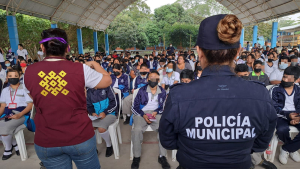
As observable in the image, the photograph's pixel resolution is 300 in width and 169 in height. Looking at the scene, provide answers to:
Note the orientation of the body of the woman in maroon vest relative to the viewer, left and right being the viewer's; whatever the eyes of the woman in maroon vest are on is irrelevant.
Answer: facing away from the viewer

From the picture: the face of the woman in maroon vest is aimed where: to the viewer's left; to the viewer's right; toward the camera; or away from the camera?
away from the camera

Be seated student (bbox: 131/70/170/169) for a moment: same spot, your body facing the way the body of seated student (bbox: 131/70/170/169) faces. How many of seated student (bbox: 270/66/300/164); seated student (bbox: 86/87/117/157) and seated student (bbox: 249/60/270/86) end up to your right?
1

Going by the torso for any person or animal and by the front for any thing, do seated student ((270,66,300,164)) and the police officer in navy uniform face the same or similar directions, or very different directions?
very different directions

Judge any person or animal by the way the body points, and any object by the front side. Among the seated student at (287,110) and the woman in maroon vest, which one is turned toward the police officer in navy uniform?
the seated student

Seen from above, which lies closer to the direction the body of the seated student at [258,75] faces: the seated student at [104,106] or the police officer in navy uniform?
the police officer in navy uniform

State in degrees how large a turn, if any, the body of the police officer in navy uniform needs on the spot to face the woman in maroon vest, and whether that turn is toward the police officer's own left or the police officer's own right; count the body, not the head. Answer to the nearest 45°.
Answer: approximately 90° to the police officer's own left

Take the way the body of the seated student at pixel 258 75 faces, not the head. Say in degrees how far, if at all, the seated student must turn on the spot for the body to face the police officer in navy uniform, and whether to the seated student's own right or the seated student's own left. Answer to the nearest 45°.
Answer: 0° — they already face them

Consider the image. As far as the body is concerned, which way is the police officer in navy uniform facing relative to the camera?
away from the camera

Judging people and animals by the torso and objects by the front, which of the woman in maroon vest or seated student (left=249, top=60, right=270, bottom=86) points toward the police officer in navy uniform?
the seated student

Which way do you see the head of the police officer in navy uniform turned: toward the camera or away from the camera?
away from the camera

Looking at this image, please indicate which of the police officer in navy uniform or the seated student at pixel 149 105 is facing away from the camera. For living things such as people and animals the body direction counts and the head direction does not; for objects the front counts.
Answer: the police officer in navy uniform
